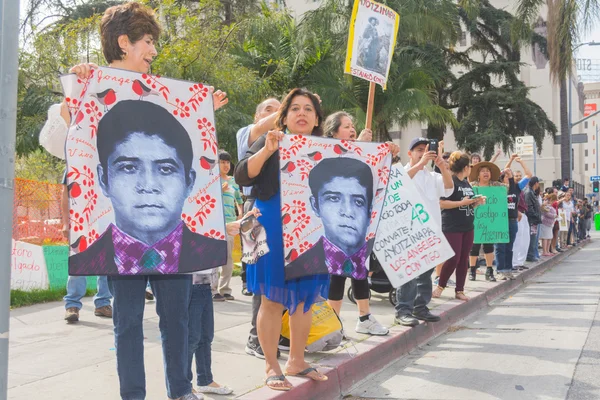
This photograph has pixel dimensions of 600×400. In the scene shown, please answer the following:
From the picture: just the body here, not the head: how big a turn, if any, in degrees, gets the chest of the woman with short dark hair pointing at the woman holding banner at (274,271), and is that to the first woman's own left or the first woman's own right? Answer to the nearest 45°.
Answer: approximately 135° to the first woman's own left

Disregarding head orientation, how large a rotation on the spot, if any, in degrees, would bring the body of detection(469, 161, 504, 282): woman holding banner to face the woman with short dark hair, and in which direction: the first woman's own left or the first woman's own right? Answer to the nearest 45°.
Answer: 0° — they already face them

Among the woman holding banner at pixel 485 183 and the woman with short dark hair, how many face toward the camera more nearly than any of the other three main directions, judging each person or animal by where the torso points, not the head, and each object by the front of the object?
2

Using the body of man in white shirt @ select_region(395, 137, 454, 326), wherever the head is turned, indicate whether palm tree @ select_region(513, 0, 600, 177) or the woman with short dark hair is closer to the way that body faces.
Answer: the woman with short dark hair

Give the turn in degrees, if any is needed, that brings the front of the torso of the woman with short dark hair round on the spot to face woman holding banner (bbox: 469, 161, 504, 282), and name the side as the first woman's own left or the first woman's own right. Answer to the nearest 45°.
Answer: approximately 135° to the first woman's own left

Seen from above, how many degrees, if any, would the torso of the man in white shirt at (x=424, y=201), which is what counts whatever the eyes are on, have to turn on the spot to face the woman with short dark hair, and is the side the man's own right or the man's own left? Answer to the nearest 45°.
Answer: approximately 45° to the man's own right

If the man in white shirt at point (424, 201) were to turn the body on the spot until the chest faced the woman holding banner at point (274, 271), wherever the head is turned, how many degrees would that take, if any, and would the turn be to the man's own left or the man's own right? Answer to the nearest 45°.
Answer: approximately 45° to the man's own right

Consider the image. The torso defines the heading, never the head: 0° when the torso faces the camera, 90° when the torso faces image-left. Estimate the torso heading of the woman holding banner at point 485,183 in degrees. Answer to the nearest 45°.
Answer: approximately 0°

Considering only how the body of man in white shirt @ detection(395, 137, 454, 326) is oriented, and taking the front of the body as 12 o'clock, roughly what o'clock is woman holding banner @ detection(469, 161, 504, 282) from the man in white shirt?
The woman holding banner is roughly at 8 o'clock from the man in white shirt.

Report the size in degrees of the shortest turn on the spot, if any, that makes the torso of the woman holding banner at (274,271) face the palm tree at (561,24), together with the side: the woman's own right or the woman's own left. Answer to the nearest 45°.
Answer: approximately 90° to the woman's own left
